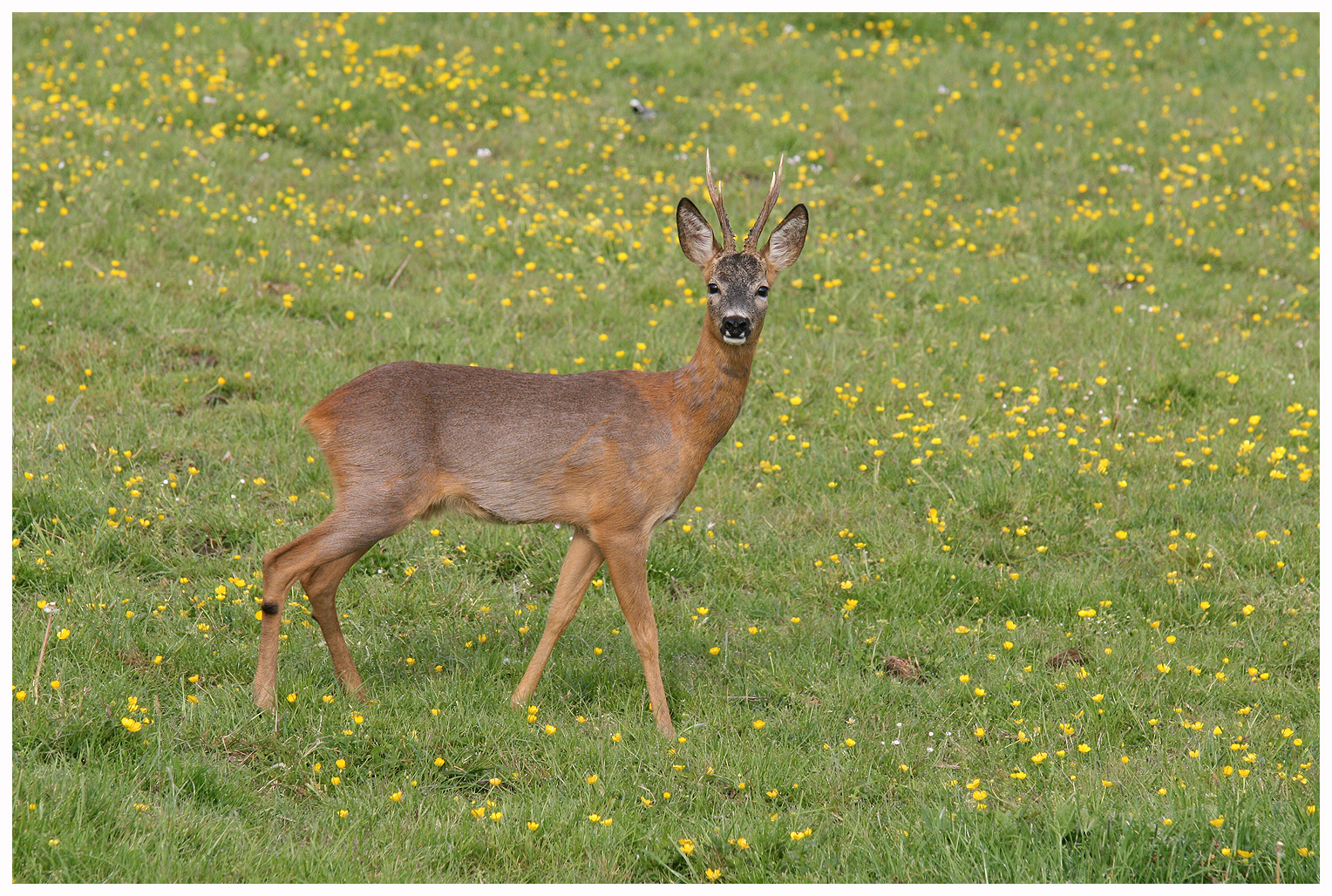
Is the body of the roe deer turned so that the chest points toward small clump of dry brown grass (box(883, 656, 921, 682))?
yes

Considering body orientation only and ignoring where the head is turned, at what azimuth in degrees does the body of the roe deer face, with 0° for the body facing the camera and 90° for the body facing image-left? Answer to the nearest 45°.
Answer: approximately 270°
